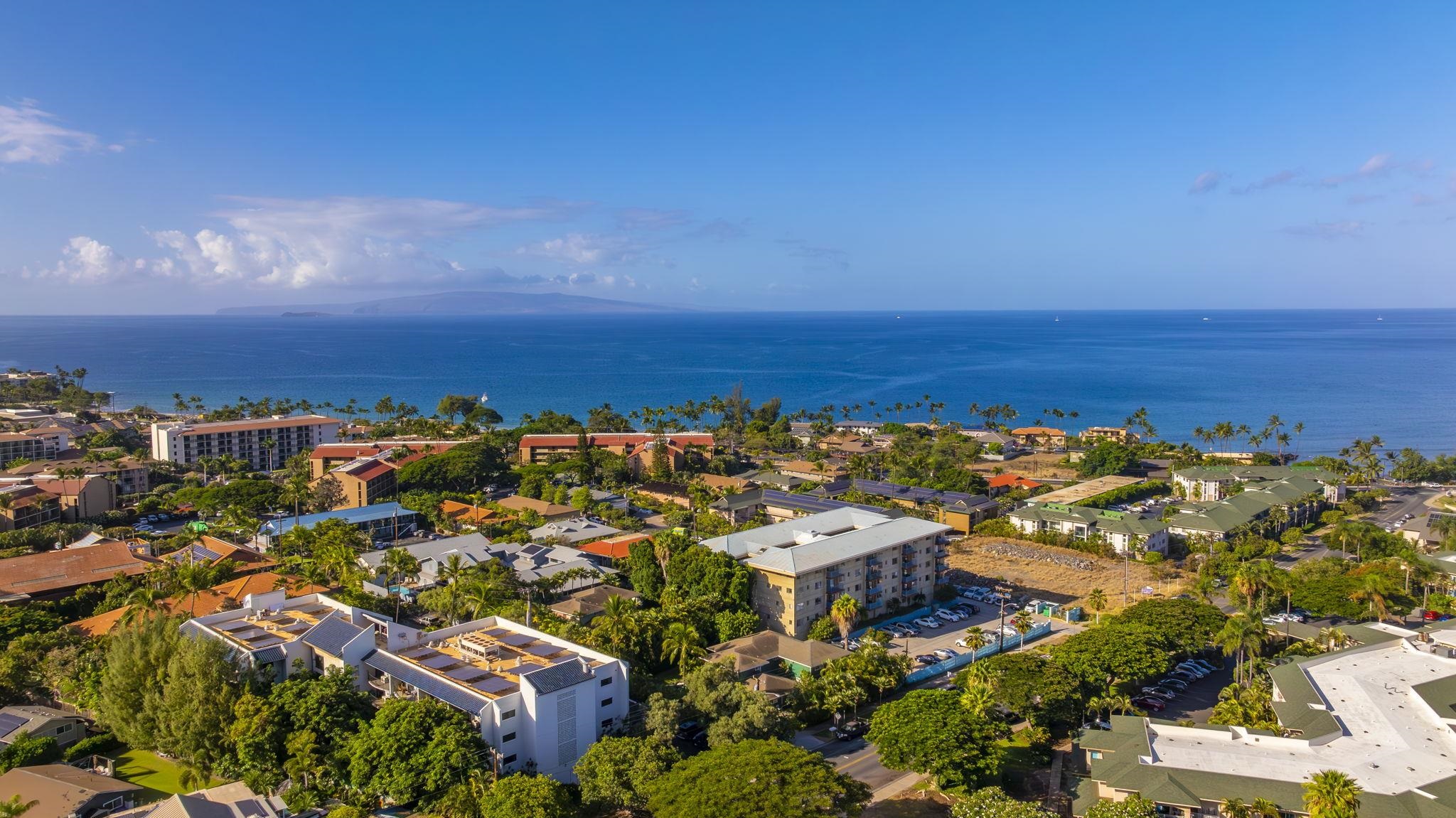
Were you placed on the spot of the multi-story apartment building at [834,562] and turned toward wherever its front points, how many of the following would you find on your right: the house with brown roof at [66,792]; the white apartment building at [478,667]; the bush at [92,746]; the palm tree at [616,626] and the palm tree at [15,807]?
5

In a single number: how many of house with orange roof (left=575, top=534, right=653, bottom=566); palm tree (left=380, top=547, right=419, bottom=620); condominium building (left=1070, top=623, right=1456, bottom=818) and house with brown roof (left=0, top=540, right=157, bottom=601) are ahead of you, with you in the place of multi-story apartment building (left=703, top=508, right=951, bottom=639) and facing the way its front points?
1

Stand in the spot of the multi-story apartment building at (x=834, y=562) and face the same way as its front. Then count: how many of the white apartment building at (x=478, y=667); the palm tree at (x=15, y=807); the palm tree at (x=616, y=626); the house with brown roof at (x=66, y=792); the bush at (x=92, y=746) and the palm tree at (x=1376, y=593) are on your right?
5

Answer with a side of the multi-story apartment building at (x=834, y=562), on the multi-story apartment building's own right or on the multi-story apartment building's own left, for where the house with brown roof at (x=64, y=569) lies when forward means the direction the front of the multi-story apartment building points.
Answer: on the multi-story apartment building's own right

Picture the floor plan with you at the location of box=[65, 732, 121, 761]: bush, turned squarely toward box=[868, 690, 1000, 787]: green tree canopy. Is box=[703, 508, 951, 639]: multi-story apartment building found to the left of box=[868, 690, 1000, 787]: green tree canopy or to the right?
left

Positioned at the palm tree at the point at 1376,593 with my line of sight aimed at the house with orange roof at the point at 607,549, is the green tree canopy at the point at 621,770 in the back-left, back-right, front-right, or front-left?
front-left

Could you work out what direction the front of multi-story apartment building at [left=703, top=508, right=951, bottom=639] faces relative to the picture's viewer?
facing the viewer and to the right of the viewer

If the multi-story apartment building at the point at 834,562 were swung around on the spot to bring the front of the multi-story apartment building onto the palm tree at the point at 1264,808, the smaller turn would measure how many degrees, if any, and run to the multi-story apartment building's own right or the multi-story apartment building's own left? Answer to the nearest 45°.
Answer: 0° — it already faces it

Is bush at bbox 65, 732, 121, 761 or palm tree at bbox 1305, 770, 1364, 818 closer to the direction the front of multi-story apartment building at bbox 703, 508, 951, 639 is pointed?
the palm tree

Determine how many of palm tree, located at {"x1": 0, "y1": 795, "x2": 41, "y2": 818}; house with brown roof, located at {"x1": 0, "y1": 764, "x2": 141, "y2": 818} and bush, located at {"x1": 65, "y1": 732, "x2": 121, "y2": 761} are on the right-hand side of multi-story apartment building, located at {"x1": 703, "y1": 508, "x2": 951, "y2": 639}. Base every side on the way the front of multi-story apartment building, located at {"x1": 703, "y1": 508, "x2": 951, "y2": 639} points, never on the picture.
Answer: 3

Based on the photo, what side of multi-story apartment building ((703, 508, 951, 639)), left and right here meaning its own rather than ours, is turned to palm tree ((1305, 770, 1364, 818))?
front

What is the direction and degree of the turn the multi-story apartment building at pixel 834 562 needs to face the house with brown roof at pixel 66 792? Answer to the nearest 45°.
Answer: approximately 90° to its right

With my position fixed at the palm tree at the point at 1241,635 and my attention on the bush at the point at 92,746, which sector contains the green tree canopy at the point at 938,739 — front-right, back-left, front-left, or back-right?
front-left

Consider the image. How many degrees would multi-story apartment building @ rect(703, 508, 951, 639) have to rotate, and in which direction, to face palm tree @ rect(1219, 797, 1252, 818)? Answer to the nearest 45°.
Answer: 0° — it already faces it

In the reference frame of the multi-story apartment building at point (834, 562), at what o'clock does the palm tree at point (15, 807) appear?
The palm tree is roughly at 3 o'clock from the multi-story apartment building.

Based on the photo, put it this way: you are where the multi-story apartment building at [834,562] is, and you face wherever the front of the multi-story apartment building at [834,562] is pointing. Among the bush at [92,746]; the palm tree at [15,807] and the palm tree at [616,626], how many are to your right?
3

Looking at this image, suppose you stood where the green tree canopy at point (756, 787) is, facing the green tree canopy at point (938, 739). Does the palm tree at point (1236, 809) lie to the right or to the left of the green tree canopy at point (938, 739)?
right

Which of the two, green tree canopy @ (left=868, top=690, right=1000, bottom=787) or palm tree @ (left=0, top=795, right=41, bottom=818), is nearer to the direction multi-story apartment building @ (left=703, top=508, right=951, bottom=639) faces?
the green tree canopy

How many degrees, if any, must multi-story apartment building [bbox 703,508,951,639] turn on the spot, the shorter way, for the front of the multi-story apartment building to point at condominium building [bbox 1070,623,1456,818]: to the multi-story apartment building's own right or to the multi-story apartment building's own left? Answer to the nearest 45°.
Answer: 0° — it already faces it

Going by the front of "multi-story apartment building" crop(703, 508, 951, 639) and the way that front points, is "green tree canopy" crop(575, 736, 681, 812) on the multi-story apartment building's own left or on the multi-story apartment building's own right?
on the multi-story apartment building's own right

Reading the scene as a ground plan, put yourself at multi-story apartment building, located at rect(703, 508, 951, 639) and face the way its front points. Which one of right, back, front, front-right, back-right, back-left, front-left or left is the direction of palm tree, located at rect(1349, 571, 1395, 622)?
front-left
